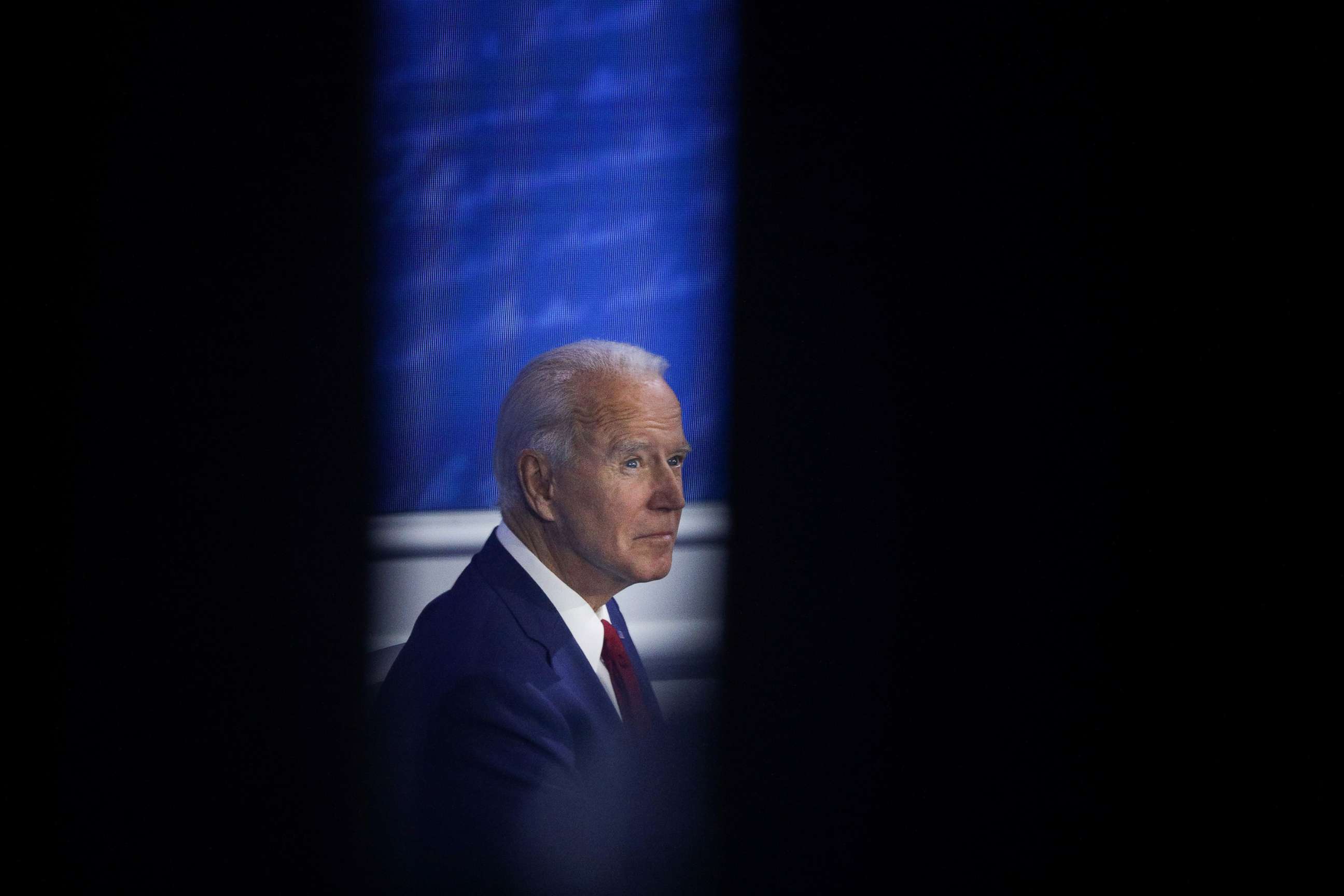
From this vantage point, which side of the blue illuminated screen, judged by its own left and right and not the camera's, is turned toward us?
front
